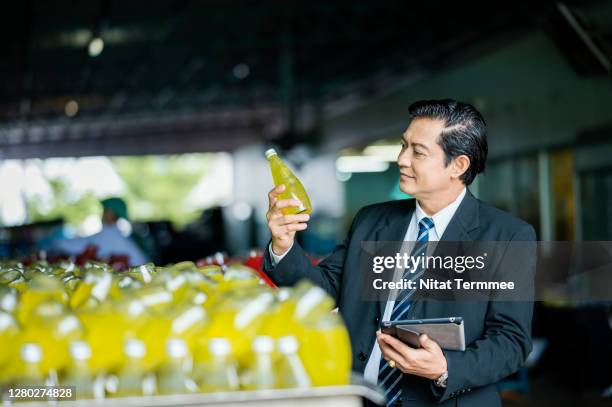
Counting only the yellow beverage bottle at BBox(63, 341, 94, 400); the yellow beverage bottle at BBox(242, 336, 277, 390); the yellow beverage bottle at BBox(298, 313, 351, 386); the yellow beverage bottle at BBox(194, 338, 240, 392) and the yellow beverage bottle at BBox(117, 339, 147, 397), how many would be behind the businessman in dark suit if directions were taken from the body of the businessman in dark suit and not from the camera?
0

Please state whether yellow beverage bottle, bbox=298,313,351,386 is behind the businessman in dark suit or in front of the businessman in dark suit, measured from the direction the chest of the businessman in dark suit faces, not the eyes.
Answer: in front

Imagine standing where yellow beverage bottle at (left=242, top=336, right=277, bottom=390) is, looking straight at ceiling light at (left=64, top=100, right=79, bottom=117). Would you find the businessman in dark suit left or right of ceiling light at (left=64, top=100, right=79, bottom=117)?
right

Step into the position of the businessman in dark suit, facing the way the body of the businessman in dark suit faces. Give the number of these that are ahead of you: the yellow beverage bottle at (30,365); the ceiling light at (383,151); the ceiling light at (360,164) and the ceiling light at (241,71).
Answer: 1

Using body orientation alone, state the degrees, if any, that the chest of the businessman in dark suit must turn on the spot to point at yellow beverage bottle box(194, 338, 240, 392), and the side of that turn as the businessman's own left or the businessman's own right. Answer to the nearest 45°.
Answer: approximately 45° to the businessman's own left

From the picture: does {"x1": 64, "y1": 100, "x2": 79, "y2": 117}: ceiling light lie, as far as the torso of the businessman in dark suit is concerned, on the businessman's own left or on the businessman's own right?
on the businessman's own right

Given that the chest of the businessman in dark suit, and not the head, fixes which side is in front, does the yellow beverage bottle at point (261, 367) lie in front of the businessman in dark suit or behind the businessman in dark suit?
in front

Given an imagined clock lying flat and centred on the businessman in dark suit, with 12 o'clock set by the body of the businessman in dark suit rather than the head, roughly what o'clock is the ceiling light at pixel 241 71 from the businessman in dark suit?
The ceiling light is roughly at 4 o'clock from the businessman in dark suit.

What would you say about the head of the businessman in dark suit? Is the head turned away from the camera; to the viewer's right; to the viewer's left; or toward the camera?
to the viewer's left

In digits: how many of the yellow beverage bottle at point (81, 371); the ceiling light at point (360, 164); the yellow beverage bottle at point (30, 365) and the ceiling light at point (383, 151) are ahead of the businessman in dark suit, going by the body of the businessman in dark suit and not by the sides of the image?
2

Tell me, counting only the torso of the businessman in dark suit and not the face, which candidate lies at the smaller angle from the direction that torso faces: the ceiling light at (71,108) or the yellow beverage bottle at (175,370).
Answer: the yellow beverage bottle

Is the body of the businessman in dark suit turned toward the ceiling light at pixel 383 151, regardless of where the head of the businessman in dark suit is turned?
no

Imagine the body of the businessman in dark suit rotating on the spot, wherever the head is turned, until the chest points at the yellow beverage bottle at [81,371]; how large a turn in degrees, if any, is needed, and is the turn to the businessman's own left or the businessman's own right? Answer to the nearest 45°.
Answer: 0° — they already face it

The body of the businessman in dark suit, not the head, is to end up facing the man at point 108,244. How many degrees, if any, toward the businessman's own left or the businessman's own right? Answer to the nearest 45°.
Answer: approximately 90° to the businessman's own right

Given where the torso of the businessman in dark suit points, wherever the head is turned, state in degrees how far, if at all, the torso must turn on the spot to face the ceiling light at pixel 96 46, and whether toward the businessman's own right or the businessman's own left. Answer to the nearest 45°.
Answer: approximately 90° to the businessman's own right
